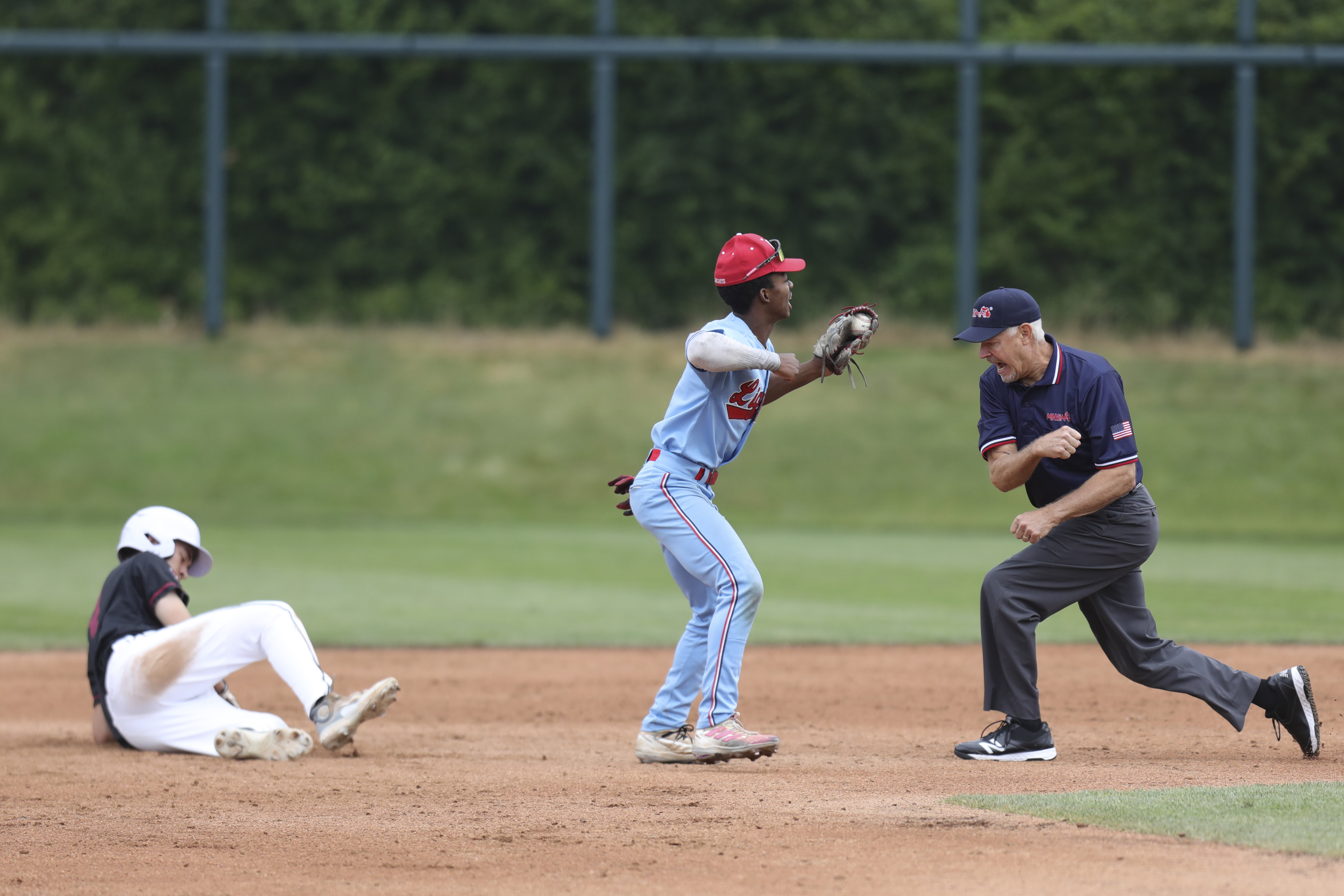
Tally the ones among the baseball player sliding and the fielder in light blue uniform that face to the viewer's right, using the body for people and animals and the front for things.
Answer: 2

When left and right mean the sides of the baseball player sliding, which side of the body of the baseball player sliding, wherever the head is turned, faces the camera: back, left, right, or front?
right

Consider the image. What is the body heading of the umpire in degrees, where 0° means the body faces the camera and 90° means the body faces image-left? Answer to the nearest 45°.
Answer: approximately 45°

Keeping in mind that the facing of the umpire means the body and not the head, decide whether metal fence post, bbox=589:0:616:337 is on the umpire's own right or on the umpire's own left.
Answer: on the umpire's own right

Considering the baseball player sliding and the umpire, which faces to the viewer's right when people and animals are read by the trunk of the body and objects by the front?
the baseball player sliding

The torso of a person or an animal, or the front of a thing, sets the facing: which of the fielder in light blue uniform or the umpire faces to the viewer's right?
the fielder in light blue uniform

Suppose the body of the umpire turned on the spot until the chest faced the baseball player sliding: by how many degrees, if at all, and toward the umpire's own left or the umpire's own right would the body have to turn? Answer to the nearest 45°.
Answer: approximately 45° to the umpire's own right

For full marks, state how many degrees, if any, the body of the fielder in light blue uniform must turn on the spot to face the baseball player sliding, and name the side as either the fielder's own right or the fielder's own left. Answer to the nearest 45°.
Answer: approximately 180°

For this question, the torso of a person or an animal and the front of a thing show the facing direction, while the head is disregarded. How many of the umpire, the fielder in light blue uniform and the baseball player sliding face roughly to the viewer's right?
2

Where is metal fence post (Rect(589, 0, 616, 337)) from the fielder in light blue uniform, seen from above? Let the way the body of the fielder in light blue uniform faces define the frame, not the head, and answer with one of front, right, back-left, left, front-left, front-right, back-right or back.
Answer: left

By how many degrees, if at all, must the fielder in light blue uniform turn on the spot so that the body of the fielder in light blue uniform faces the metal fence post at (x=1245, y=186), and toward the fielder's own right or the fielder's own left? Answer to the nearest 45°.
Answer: approximately 90° to the fielder's own left

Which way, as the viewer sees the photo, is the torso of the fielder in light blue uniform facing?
to the viewer's right

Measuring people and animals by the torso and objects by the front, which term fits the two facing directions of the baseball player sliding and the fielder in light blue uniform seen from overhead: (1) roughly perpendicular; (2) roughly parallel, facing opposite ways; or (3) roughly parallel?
roughly parallel

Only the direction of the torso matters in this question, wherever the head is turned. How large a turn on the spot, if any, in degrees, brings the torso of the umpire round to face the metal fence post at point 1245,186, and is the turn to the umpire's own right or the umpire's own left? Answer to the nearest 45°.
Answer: approximately 135° to the umpire's own right
